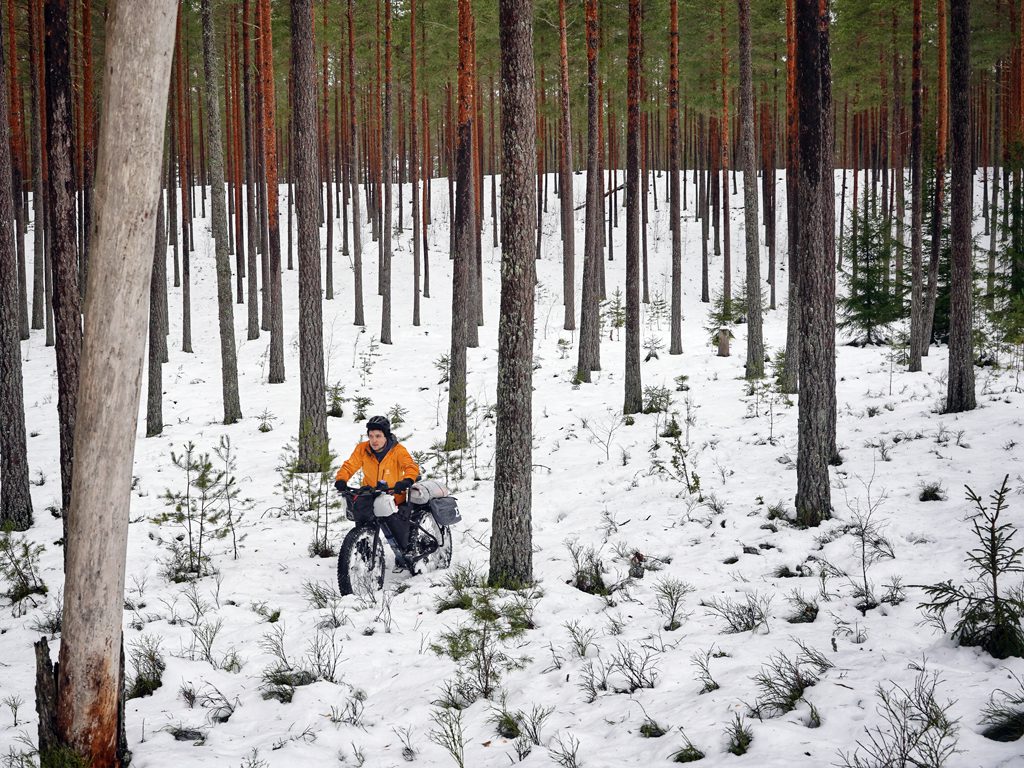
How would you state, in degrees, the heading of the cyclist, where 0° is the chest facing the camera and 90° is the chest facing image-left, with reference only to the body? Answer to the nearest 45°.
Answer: approximately 45°

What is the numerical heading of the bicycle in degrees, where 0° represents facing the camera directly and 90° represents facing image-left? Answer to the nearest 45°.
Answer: approximately 45°

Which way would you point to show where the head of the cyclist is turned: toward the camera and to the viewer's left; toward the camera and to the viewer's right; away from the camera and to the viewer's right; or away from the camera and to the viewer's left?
toward the camera and to the viewer's left
